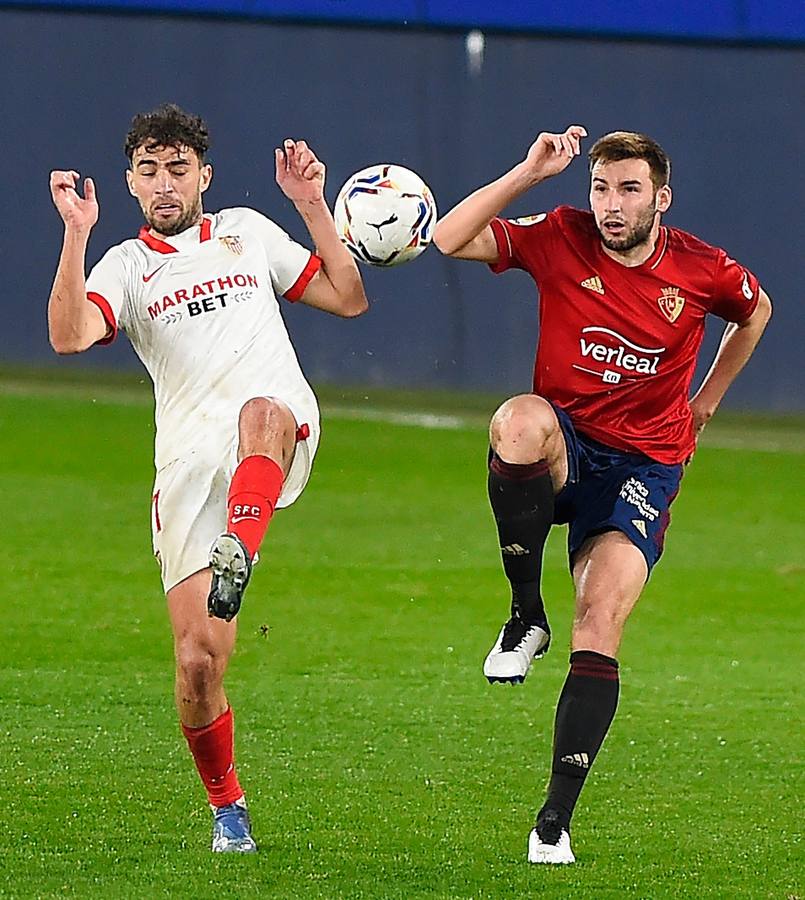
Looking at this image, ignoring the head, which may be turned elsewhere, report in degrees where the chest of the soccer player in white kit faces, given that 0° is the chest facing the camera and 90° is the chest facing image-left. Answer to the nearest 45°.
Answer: approximately 0°

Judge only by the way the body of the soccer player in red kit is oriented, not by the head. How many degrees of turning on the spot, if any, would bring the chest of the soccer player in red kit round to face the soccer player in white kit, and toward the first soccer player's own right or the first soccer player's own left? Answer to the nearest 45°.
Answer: approximately 90° to the first soccer player's own right

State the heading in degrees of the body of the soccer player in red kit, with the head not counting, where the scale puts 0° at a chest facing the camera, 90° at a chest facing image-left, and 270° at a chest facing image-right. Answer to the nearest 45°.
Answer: approximately 0°

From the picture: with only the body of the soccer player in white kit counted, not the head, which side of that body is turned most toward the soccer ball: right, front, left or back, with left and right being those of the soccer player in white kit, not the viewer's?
left

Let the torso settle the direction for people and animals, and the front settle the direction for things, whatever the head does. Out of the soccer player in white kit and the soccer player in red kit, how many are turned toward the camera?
2

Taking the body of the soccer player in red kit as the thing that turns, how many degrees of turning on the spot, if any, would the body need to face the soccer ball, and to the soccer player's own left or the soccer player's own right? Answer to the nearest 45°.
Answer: approximately 90° to the soccer player's own right

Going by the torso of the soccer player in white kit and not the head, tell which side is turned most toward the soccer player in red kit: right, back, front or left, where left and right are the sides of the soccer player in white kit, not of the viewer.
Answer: left
